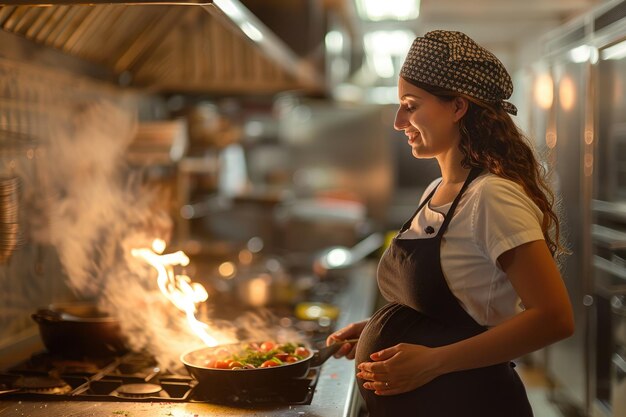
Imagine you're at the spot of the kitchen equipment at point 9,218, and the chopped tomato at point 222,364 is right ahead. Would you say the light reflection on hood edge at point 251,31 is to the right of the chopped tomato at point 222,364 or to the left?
left

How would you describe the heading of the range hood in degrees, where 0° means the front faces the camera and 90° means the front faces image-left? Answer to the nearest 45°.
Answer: approximately 270°

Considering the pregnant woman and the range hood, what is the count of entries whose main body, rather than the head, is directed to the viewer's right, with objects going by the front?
1

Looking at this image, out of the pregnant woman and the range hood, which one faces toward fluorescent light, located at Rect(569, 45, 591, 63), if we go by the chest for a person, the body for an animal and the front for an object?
the range hood

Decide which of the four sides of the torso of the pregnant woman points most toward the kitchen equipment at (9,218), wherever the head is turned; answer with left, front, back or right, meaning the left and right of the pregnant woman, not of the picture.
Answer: front

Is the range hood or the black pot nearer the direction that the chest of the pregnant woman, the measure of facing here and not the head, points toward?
the black pot

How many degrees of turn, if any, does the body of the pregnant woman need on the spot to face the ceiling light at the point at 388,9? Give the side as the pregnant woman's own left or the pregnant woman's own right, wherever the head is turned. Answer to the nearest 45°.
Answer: approximately 90° to the pregnant woman's own right

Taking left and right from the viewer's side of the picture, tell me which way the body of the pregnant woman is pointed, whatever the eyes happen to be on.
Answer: facing to the left of the viewer

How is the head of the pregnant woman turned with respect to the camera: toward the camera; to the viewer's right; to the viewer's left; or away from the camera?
to the viewer's left

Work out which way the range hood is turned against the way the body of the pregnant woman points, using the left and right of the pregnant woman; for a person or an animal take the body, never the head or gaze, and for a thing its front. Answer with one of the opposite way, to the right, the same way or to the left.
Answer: the opposite way

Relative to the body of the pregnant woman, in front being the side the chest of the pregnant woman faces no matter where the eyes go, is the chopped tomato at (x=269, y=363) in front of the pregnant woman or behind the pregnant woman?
in front

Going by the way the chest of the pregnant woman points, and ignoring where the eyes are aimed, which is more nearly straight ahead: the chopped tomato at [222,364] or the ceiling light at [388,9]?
the chopped tomato

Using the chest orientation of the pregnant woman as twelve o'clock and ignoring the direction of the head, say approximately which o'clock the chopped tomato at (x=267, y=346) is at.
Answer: The chopped tomato is roughly at 1 o'clock from the pregnant woman.

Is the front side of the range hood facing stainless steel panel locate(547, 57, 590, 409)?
yes
